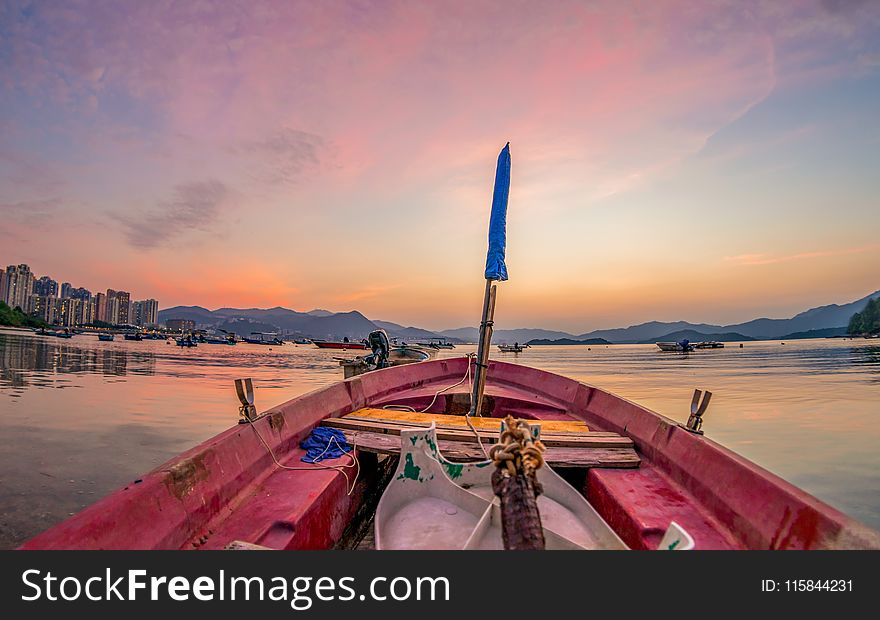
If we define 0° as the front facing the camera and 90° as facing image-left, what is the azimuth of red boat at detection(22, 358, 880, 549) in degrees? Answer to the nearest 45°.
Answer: approximately 180°
